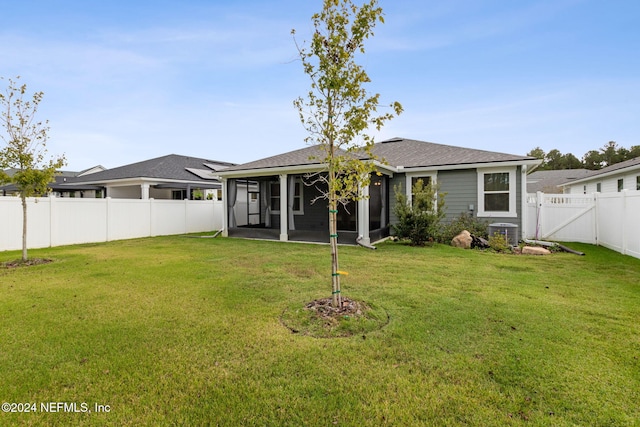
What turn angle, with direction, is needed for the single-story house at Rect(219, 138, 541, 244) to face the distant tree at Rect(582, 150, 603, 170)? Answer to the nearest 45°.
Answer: approximately 45° to its right

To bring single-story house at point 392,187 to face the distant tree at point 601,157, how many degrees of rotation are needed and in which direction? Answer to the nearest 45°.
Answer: approximately 45° to its right

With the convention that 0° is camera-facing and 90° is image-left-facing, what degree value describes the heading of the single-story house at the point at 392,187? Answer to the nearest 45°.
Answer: approximately 180°

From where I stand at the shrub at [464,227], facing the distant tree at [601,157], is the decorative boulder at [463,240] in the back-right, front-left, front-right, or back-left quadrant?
back-right

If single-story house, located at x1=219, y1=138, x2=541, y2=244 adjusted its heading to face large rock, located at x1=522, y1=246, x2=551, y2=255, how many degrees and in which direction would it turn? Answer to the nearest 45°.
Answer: approximately 135° to its right

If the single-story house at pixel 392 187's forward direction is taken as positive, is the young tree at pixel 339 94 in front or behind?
behind

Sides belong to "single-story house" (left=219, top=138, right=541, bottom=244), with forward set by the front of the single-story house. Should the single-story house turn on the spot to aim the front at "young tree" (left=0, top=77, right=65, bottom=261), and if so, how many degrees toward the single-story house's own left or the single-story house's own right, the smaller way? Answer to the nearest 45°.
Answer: approximately 135° to the single-story house's own left

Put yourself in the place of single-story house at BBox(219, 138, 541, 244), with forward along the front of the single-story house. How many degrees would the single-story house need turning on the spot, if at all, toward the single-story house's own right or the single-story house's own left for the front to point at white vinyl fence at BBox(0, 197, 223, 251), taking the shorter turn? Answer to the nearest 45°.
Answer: approximately 90° to the single-story house's own left
